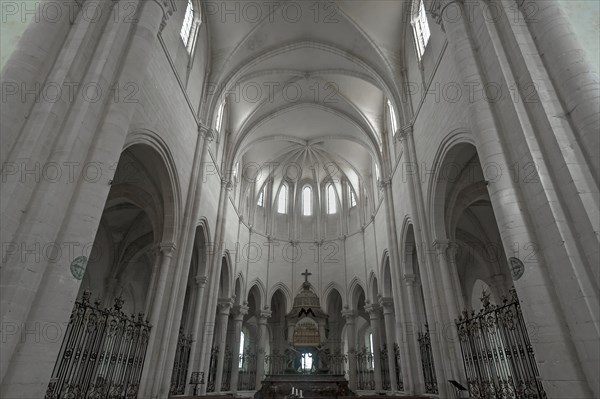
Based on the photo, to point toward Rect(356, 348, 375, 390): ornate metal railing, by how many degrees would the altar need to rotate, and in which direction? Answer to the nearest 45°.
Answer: approximately 135° to its left

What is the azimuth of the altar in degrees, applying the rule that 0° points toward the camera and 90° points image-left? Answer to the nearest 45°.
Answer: approximately 0°

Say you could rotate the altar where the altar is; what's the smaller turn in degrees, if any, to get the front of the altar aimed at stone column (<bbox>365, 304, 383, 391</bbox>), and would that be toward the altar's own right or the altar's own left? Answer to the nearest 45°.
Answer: approximately 90° to the altar's own left

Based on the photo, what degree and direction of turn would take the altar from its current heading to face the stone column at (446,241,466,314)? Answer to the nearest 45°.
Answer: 0° — it already faces it

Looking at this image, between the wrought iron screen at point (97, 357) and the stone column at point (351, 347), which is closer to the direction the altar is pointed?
the wrought iron screen

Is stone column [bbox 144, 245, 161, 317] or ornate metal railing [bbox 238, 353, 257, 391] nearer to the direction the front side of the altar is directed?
the stone column

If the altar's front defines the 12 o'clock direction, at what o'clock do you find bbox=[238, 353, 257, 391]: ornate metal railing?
The ornate metal railing is roughly at 4 o'clock from the altar.

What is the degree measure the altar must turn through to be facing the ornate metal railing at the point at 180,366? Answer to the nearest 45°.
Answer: approximately 45° to its right

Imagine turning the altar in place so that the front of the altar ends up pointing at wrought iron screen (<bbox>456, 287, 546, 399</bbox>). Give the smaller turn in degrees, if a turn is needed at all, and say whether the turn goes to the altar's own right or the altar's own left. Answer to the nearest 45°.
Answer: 0° — it already faces it

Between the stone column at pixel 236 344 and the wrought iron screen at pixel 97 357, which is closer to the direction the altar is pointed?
the wrought iron screen

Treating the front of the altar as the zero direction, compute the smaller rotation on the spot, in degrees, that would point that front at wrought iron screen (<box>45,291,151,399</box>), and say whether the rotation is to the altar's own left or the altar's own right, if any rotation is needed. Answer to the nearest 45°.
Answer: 0° — it already faces it

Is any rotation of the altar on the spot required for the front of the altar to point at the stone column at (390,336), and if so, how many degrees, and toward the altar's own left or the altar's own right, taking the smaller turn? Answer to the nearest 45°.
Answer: approximately 45° to the altar's own left

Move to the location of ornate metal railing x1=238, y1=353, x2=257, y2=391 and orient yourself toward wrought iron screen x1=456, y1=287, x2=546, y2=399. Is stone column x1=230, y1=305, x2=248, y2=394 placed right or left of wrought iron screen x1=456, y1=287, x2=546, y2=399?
right
